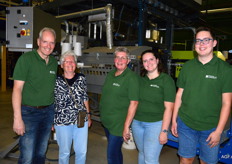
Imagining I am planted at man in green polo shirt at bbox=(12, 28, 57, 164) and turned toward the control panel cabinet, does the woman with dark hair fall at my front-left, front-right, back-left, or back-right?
back-right

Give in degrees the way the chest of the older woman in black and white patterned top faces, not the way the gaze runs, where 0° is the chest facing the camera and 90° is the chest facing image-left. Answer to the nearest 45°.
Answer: approximately 0°

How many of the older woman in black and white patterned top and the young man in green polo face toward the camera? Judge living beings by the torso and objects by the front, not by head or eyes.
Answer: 2

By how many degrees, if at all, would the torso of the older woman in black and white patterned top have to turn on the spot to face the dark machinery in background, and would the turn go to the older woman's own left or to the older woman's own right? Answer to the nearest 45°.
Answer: approximately 180°

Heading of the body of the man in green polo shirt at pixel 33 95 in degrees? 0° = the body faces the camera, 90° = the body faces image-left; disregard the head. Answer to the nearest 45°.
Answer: approximately 315°
